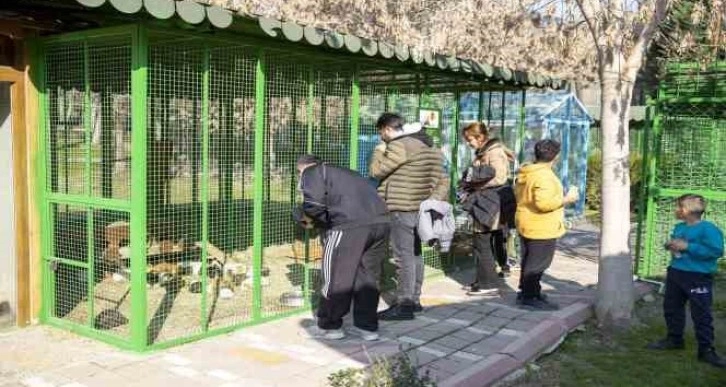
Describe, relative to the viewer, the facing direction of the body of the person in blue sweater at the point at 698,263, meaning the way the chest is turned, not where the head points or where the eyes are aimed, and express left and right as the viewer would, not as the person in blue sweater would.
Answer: facing the viewer and to the left of the viewer

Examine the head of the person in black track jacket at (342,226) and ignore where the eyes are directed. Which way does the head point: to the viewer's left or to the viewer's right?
to the viewer's left

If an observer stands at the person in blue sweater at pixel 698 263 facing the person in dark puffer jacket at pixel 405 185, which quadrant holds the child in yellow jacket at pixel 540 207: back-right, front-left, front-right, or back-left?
front-right

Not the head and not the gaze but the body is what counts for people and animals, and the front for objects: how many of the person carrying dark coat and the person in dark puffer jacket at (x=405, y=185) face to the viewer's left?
2

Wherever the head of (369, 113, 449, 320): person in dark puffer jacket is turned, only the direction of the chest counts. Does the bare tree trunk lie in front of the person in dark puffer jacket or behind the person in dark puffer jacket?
behind

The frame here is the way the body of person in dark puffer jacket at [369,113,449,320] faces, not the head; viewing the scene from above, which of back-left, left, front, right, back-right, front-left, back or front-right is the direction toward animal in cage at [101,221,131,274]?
front

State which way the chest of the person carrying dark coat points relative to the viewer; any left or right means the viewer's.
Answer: facing to the left of the viewer

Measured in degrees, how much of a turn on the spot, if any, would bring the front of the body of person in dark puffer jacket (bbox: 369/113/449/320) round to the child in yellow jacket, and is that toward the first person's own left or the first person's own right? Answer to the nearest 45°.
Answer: approximately 180°

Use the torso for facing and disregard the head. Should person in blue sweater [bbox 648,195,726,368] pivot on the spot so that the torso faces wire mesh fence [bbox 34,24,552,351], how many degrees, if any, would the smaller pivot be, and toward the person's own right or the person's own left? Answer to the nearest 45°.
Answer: approximately 45° to the person's own right

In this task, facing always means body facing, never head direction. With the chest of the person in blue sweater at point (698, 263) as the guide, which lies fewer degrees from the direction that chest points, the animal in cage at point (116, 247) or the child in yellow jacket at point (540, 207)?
the animal in cage

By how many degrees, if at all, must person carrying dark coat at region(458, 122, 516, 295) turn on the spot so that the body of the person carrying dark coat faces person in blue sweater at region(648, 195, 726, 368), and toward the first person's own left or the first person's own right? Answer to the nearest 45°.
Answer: approximately 135° to the first person's own left

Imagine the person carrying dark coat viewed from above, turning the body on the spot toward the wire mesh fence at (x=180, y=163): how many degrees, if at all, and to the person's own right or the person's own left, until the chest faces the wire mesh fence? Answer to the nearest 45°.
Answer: approximately 45° to the person's own left
